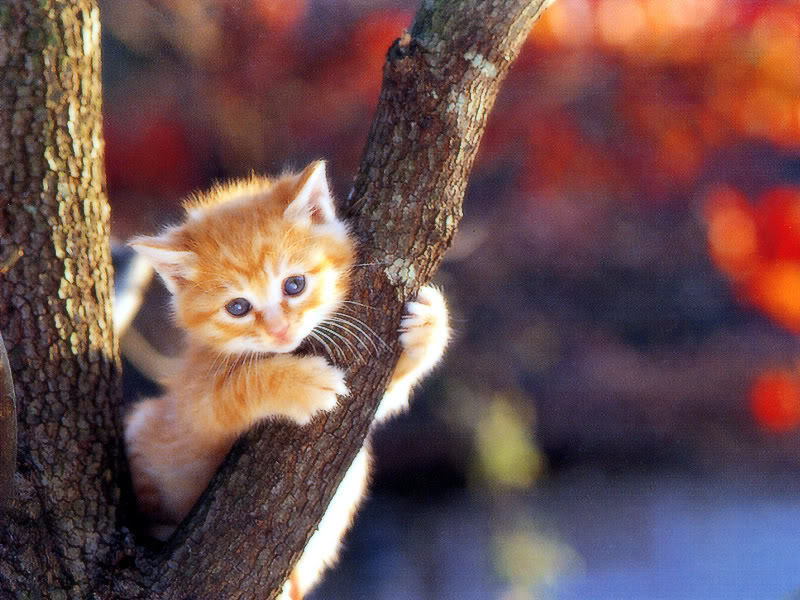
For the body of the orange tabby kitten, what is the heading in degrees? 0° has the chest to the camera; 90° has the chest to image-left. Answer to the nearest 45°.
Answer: approximately 315°
